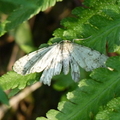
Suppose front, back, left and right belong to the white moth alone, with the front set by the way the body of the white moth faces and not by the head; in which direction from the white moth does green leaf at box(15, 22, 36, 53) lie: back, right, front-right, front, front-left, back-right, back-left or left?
front

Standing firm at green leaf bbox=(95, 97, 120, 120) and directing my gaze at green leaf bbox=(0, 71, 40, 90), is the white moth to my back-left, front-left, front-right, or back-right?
front-right

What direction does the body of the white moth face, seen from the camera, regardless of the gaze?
away from the camera
